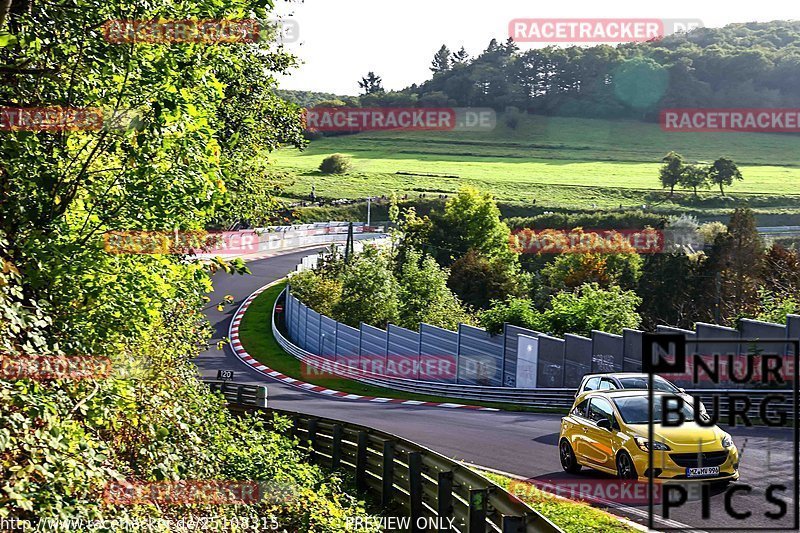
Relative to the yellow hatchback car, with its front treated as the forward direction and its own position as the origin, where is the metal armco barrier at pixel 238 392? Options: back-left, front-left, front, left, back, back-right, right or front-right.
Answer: back

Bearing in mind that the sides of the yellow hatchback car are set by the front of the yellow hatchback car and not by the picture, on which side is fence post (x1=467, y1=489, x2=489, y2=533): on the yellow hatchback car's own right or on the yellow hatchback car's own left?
on the yellow hatchback car's own right

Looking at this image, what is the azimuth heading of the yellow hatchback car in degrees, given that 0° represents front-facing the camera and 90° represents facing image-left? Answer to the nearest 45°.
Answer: approximately 315°

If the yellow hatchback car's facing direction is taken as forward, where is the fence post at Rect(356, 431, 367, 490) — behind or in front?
behind

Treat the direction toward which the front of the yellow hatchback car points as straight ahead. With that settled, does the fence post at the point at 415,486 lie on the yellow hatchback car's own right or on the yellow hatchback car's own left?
on the yellow hatchback car's own right

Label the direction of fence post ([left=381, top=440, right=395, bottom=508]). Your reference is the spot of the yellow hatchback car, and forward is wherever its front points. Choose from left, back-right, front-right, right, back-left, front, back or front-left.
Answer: back-right

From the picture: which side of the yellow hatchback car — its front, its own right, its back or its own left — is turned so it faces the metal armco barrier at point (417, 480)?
right

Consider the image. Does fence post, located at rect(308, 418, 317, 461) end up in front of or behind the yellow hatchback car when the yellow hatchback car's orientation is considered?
behind

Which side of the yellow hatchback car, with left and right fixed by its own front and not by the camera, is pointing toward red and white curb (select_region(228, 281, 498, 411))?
back

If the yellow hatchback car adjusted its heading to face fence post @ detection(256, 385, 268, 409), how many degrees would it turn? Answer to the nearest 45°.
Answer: approximately 180°

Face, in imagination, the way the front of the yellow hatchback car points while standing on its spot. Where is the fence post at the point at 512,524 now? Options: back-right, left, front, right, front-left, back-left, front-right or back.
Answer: front-right
